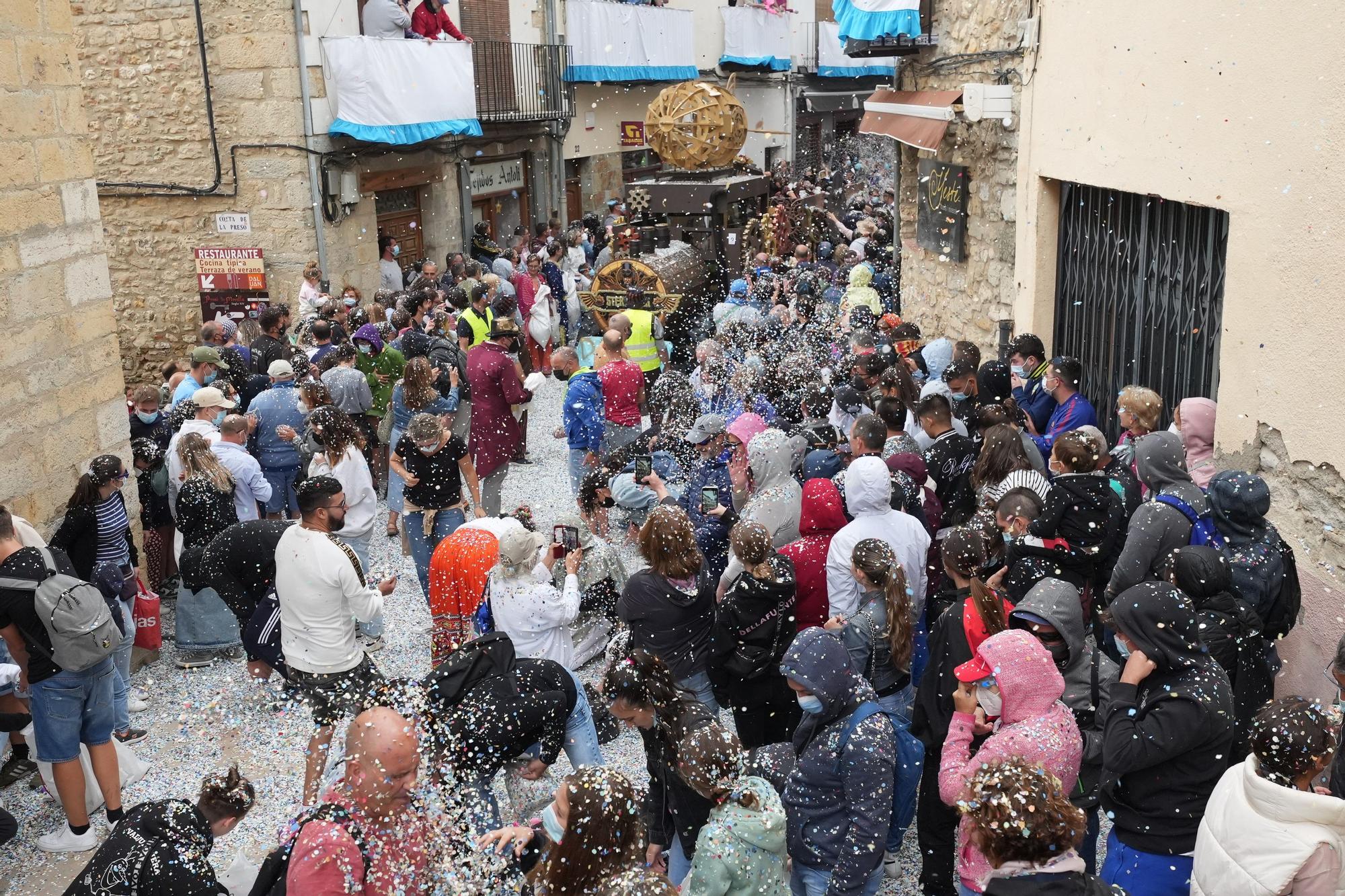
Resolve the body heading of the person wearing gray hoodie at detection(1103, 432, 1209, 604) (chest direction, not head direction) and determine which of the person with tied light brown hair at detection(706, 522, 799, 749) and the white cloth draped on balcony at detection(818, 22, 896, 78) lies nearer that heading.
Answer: the white cloth draped on balcony

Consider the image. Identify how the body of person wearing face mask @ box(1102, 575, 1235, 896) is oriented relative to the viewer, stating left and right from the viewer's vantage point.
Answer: facing to the left of the viewer

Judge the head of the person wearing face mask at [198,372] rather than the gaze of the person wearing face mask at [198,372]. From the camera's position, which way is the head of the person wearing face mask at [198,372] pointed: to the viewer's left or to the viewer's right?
to the viewer's right

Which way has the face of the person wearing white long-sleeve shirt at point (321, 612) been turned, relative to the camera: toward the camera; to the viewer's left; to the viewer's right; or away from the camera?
to the viewer's right

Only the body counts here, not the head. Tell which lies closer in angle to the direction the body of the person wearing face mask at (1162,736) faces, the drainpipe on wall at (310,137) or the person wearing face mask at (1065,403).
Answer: the drainpipe on wall

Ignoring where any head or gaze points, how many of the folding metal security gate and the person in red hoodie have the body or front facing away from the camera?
1

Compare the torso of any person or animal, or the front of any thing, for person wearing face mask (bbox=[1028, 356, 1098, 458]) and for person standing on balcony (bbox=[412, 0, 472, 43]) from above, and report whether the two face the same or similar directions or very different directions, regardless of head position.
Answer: very different directions

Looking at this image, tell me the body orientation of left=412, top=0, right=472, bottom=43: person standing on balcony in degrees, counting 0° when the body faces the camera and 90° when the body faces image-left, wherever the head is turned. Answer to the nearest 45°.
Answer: approximately 315°

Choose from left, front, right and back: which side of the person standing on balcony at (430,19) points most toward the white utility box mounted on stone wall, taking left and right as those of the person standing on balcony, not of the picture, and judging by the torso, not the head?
front
